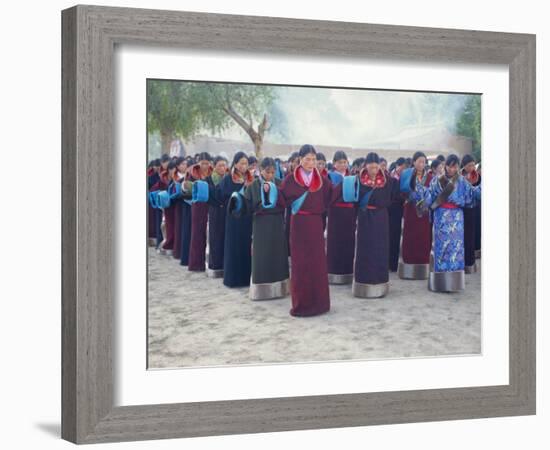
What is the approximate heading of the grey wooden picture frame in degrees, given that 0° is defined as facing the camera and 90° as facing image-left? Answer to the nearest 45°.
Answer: approximately 315°
